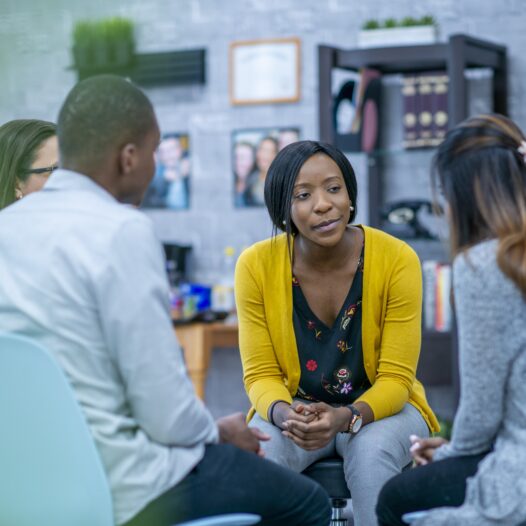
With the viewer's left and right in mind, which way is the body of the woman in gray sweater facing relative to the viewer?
facing away from the viewer and to the left of the viewer

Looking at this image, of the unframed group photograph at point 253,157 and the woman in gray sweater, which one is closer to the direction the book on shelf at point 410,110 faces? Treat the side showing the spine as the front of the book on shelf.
the woman in gray sweater

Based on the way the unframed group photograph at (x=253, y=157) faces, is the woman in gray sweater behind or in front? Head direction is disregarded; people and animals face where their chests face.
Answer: in front

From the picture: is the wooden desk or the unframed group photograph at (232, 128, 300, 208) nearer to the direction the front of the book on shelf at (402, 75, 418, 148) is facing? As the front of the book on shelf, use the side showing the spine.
the wooden desk

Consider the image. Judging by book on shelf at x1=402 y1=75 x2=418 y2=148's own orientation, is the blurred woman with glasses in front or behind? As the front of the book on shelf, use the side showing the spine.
in front

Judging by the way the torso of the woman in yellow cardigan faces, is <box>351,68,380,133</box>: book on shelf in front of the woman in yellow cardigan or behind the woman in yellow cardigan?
behind

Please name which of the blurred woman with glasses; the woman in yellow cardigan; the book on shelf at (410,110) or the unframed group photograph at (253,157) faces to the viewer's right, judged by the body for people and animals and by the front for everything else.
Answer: the blurred woman with glasses

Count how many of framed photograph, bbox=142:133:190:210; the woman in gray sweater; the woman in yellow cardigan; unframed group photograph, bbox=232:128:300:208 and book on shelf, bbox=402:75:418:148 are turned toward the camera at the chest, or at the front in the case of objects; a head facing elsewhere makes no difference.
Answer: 4

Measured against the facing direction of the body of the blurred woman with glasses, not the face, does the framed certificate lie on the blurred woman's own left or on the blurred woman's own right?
on the blurred woman's own left

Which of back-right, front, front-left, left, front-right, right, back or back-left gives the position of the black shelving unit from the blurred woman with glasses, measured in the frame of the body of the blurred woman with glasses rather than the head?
front-left

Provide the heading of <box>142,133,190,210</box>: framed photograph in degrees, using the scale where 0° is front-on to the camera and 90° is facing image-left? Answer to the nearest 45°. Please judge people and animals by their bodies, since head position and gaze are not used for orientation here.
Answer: approximately 0°

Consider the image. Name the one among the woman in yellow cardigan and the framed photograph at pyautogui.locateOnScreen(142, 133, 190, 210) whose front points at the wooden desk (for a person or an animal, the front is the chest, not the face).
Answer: the framed photograph

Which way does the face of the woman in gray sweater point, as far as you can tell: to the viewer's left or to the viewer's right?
to the viewer's left

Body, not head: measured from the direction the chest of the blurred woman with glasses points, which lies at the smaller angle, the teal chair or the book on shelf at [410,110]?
the book on shelf
